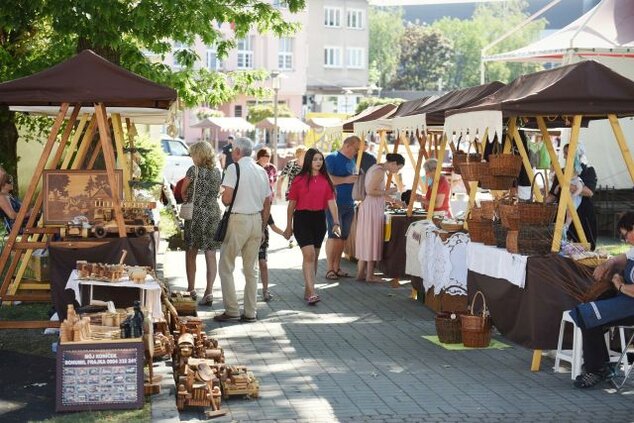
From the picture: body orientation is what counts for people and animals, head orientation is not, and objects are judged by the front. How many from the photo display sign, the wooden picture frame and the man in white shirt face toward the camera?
2

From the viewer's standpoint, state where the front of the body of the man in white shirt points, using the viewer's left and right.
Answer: facing away from the viewer and to the left of the viewer

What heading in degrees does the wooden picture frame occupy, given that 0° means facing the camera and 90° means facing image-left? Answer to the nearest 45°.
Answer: approximately 0°

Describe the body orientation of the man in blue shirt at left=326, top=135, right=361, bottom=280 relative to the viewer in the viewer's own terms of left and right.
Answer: facing the viewer and to the right of the viewer

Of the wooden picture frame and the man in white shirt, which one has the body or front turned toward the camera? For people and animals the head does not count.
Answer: the wooden picture frame

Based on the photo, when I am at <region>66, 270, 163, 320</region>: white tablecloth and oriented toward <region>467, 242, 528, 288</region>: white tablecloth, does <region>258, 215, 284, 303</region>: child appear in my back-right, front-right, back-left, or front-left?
front-left

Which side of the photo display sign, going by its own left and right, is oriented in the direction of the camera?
front

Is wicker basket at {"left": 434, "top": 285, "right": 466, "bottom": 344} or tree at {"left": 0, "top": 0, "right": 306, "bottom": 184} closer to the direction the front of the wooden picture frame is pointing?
the wicker basket
